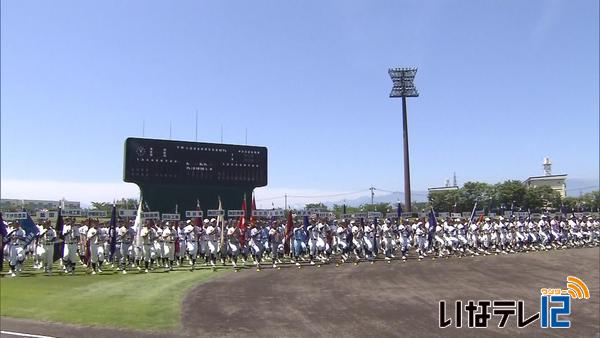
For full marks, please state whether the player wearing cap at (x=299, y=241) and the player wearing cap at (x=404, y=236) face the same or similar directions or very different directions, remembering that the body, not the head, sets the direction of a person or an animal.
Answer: same or similar directions

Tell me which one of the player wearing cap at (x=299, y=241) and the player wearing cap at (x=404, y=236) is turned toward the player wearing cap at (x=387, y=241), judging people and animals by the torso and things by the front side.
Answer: the player wearing cap at (x=404, y=236)

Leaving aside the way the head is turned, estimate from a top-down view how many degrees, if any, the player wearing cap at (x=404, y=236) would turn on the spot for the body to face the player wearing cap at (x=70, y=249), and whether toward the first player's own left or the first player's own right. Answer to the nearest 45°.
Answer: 0° — they already face them

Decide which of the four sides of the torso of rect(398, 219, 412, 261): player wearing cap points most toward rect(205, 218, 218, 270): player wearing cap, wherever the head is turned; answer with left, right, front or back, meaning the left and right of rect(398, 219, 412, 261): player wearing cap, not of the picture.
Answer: right

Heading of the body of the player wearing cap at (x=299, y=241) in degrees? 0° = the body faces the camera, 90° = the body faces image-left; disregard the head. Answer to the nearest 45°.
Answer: approximately 45°

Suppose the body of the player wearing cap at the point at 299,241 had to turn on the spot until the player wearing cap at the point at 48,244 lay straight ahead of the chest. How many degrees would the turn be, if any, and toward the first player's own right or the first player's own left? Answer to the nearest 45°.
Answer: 0° — they already face them

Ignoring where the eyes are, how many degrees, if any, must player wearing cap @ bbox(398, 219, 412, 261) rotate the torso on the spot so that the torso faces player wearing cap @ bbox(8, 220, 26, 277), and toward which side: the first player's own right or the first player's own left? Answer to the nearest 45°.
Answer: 0° — they already face them

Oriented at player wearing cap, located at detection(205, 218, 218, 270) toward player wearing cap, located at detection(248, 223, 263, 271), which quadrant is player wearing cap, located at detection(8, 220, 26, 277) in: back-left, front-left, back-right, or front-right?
back-right

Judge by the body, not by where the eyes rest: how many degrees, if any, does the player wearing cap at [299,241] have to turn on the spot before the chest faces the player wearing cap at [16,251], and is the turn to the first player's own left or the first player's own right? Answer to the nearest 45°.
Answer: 0° — they already face them

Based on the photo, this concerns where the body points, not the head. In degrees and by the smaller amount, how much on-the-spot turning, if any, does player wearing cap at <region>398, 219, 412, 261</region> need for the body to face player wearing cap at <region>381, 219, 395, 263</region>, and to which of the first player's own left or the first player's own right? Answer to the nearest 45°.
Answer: approximately 90° to the first player's own right

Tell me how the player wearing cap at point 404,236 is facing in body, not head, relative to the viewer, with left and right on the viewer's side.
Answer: facing the viewer and to the left of the viewer

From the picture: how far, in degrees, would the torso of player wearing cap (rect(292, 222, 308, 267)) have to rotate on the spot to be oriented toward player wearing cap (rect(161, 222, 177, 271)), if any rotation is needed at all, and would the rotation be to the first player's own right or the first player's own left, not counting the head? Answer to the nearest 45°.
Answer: approximately 90° to the first player's own right

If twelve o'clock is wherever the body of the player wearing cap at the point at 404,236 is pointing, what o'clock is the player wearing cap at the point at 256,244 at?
the player wearing cap at the point at 256,244 is roughly at 12 o'clock from the player wearing cap at the point at 404,236.

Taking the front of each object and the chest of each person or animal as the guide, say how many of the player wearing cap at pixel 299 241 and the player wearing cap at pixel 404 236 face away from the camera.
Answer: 0
